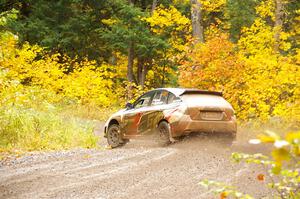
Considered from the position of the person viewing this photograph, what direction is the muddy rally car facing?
facing away from the viewer and to the left of the viewer

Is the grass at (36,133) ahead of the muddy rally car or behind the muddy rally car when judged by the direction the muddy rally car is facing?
ahead
